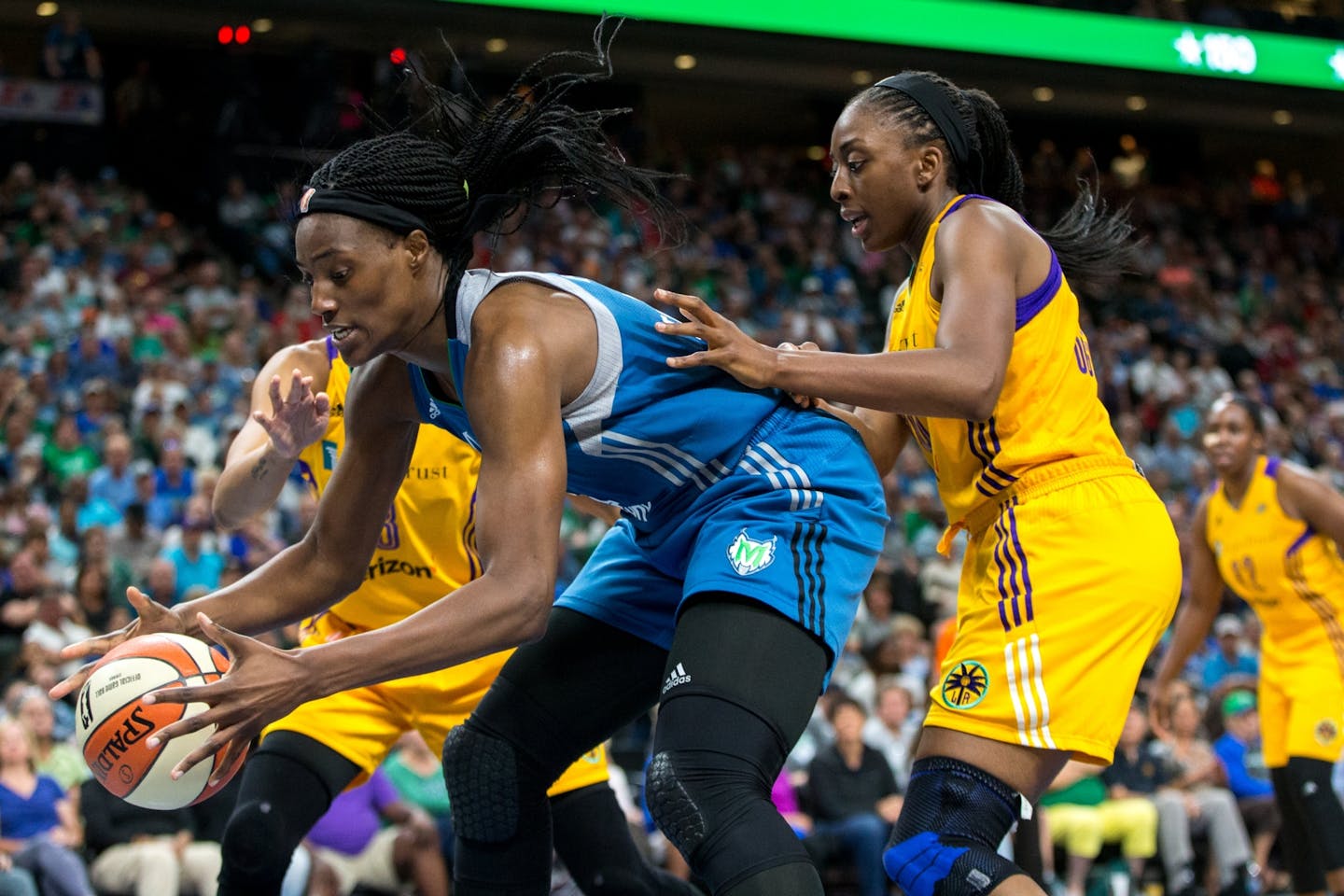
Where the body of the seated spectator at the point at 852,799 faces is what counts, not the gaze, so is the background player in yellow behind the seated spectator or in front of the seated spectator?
in front

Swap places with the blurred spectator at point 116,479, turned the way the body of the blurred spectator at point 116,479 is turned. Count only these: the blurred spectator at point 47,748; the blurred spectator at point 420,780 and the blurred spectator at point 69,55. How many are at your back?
1

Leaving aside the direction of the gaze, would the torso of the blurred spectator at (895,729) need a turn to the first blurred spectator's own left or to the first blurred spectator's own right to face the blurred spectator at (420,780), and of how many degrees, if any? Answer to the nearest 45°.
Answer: approximately 45° to the first blurred spectator's own right

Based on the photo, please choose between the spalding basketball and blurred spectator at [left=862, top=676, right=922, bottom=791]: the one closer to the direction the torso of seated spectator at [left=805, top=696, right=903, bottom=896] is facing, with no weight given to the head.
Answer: the spalding basketball

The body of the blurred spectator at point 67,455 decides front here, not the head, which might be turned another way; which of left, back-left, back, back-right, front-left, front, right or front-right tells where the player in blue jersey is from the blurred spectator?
front

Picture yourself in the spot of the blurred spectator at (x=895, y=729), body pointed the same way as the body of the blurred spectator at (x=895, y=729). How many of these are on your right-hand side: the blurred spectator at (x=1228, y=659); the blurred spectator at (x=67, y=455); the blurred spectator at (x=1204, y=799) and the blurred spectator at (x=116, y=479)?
2

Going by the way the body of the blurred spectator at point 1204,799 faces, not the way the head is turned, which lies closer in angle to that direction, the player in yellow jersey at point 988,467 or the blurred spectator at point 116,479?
the player in yellow jersey

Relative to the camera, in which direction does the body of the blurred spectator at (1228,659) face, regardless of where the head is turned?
toward the camera

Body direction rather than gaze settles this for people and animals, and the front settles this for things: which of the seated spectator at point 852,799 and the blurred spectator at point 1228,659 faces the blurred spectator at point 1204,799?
the blurred spectator at point 1228,659

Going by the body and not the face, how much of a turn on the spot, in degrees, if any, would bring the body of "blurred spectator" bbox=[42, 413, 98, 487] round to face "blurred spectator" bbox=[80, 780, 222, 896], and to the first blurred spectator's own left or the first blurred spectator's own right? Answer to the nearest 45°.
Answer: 0° — they already face them

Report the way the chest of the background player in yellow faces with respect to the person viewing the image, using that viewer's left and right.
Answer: facing the viewer and to the left of the viewer

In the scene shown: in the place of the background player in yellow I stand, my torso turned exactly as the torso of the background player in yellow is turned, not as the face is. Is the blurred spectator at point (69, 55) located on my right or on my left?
on my right

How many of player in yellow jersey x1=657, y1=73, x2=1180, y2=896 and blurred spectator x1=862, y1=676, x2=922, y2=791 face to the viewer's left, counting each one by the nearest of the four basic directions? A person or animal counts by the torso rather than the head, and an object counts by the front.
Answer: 1

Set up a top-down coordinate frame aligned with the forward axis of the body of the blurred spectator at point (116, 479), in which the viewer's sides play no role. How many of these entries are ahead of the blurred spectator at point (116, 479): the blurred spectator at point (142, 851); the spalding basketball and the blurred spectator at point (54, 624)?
3

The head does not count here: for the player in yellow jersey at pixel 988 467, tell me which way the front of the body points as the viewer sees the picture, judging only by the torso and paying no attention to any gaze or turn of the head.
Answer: to the viewer's left
